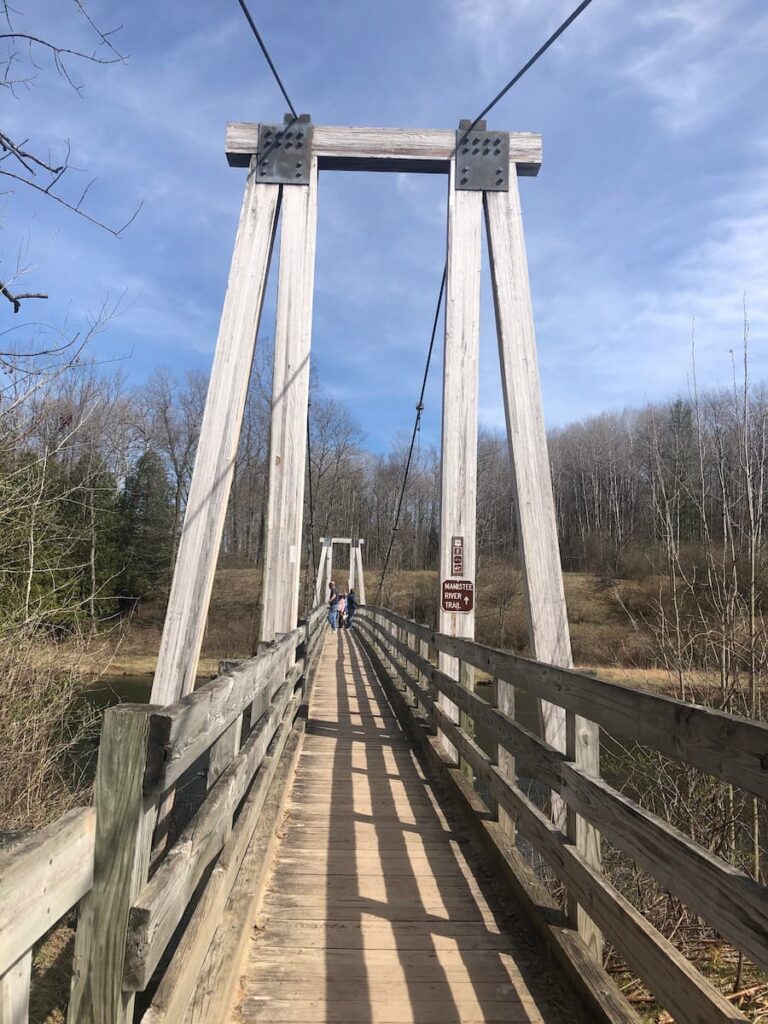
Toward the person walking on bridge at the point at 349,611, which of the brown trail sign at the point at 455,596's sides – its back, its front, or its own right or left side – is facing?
back

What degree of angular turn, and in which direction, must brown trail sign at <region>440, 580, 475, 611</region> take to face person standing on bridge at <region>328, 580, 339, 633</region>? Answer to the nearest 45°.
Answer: approximately 180°

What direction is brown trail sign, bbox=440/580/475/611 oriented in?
toward the camera
